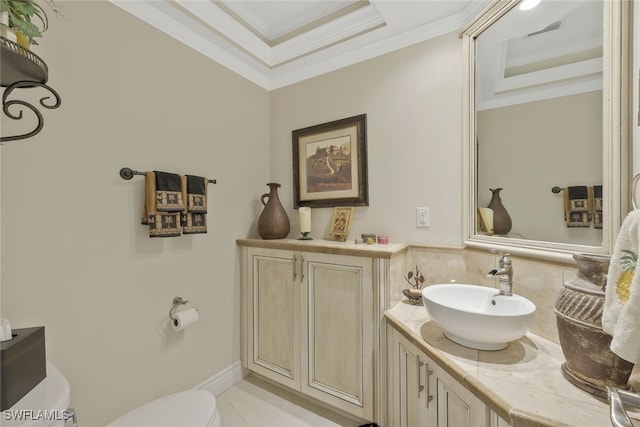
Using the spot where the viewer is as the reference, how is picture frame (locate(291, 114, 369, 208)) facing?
facing the viewer and to the left of the viewer

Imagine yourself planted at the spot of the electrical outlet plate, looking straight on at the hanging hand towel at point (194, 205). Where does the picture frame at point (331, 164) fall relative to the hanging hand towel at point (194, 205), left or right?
right

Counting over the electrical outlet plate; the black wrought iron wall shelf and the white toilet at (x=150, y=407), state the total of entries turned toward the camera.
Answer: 1

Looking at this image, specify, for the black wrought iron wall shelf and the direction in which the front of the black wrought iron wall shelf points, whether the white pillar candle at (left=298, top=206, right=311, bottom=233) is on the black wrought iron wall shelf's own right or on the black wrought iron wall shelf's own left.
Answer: on the black wrought iron wall shelf's own left

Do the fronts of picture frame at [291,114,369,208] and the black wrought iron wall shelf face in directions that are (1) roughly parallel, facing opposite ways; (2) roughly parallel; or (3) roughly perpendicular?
roughly perpendicular

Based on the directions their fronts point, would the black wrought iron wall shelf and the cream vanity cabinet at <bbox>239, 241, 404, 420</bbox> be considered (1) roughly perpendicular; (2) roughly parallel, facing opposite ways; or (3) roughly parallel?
roughly perpendicular

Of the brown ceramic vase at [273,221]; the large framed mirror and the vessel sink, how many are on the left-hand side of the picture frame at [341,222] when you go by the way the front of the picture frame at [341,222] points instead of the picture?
2
